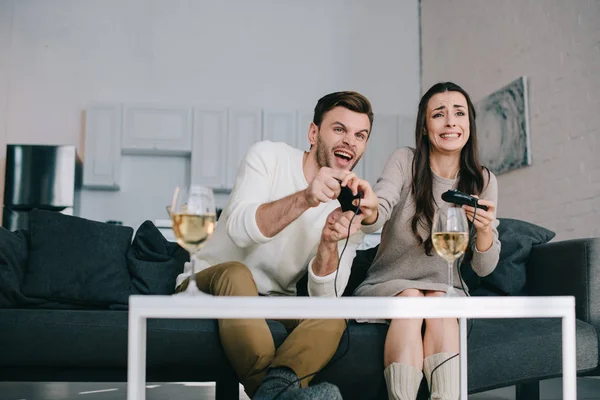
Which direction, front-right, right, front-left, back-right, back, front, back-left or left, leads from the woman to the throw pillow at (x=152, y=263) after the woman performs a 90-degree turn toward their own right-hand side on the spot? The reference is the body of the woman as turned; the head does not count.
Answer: front

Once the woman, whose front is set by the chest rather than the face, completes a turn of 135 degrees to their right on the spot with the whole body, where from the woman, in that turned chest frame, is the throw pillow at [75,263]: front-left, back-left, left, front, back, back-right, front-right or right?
front-left

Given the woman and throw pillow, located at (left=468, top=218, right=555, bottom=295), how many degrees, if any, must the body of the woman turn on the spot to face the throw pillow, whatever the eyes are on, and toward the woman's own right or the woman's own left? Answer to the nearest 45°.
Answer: approximately 135° to the woman's own left

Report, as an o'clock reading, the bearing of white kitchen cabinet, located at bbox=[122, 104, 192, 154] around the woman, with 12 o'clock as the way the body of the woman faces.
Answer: The white kitchen cabinet is roughly at 5 o'clock from the woman.

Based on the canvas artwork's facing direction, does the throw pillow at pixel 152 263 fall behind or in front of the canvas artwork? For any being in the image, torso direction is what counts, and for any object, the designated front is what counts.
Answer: in front

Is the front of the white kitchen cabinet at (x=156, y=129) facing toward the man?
yes

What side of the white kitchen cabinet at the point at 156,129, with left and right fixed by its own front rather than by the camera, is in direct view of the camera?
front

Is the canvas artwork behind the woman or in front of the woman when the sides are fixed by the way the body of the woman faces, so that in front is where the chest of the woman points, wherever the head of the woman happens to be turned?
behind

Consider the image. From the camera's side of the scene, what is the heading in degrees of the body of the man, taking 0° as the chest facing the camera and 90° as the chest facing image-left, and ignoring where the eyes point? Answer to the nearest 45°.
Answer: approximately 315°

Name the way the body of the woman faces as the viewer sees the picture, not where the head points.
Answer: toward the camera

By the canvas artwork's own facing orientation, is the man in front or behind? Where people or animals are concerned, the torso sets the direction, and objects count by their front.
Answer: in front

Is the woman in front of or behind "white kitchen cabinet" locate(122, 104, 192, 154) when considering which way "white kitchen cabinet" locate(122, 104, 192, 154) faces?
in front

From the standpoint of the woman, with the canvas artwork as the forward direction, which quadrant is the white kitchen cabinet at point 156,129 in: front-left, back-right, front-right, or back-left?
front-left

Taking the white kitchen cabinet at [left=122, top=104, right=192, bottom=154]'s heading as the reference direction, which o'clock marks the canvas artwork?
The canvas artwork is roughly at 10 o'clock from the white kitchen cabinet.

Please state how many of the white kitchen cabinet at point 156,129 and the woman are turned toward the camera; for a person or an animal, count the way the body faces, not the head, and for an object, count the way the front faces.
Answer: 2
